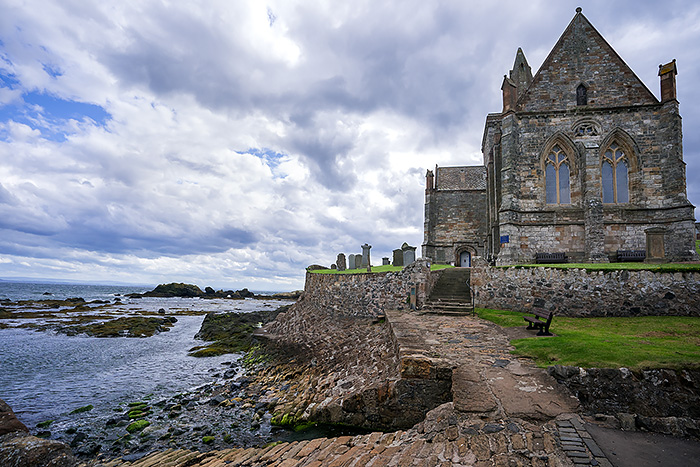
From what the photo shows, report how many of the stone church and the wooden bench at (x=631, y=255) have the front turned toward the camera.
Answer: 2

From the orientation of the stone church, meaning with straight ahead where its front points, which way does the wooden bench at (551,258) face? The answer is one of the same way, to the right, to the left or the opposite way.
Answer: the same way

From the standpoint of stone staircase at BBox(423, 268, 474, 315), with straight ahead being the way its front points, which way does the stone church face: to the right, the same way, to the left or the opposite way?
the same way

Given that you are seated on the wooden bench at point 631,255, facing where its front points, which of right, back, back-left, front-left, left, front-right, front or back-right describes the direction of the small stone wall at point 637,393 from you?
front

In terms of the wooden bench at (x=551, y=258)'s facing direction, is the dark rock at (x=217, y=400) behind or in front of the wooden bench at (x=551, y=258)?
in front

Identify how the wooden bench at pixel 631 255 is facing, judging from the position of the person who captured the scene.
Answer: facing the viewer

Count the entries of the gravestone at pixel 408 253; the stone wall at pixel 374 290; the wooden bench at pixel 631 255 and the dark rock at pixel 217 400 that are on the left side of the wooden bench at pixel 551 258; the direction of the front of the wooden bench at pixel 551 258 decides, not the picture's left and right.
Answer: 1

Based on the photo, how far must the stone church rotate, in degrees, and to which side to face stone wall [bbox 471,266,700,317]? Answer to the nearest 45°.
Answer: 0° — it already faces it

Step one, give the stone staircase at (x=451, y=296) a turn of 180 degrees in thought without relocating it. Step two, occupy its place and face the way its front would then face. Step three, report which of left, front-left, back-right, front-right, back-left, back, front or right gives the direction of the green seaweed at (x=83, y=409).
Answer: back-left

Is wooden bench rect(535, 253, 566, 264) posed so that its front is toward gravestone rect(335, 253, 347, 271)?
no

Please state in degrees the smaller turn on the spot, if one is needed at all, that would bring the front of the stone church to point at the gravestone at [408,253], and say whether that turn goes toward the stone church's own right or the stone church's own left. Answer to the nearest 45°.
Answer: approximately 45° to the stone church's own right

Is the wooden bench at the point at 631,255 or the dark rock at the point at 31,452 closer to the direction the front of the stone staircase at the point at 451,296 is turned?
the dark rock

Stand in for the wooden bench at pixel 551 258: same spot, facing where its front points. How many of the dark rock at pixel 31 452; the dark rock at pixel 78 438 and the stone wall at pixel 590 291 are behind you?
0

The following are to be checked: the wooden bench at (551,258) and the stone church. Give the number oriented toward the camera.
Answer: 2

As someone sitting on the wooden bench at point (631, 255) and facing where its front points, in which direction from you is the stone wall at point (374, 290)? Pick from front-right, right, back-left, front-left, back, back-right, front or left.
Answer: front-right

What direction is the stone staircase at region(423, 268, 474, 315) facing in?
toward the camera

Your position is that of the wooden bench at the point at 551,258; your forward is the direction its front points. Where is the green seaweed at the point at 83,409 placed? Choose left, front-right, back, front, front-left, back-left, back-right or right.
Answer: front-right

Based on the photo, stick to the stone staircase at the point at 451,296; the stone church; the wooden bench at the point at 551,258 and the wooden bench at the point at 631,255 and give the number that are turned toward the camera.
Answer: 4

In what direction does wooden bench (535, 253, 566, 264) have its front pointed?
toward the camera

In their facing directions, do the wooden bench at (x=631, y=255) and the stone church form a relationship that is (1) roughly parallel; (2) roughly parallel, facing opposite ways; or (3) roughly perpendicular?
roughly parallel

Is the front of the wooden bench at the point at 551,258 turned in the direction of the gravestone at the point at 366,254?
no

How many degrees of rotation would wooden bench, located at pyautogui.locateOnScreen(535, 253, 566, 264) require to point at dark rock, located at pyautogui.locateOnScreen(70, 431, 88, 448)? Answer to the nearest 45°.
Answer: approximately 45° to its right
